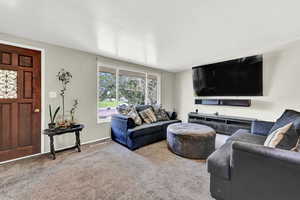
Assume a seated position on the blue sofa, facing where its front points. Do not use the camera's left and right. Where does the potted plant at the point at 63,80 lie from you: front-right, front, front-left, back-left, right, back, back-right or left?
back-right

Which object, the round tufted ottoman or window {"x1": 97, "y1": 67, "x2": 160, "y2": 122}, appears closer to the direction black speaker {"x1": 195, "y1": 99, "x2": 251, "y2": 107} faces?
the round tufted ottoman

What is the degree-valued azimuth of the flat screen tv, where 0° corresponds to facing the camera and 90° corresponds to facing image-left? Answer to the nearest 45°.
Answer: approximately 45°

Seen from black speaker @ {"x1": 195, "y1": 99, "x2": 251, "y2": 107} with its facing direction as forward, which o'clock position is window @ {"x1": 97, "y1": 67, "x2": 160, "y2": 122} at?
The window is roughly at 2 o'clock from the black speaker.

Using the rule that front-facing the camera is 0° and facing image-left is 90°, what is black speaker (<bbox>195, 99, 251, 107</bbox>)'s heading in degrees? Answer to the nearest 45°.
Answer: approximately 0°

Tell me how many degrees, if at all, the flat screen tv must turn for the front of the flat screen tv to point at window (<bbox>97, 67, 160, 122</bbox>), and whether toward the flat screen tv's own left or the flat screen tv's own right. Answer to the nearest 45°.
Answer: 0° — it already faces it

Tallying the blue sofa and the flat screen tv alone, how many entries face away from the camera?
0

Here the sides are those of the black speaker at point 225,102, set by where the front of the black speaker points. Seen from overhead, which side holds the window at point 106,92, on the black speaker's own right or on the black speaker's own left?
on the black speaker's own right

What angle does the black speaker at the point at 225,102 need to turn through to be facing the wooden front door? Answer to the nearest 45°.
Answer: approximately 45° to its right

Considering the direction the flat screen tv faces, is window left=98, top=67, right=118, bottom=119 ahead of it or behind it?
ahead
